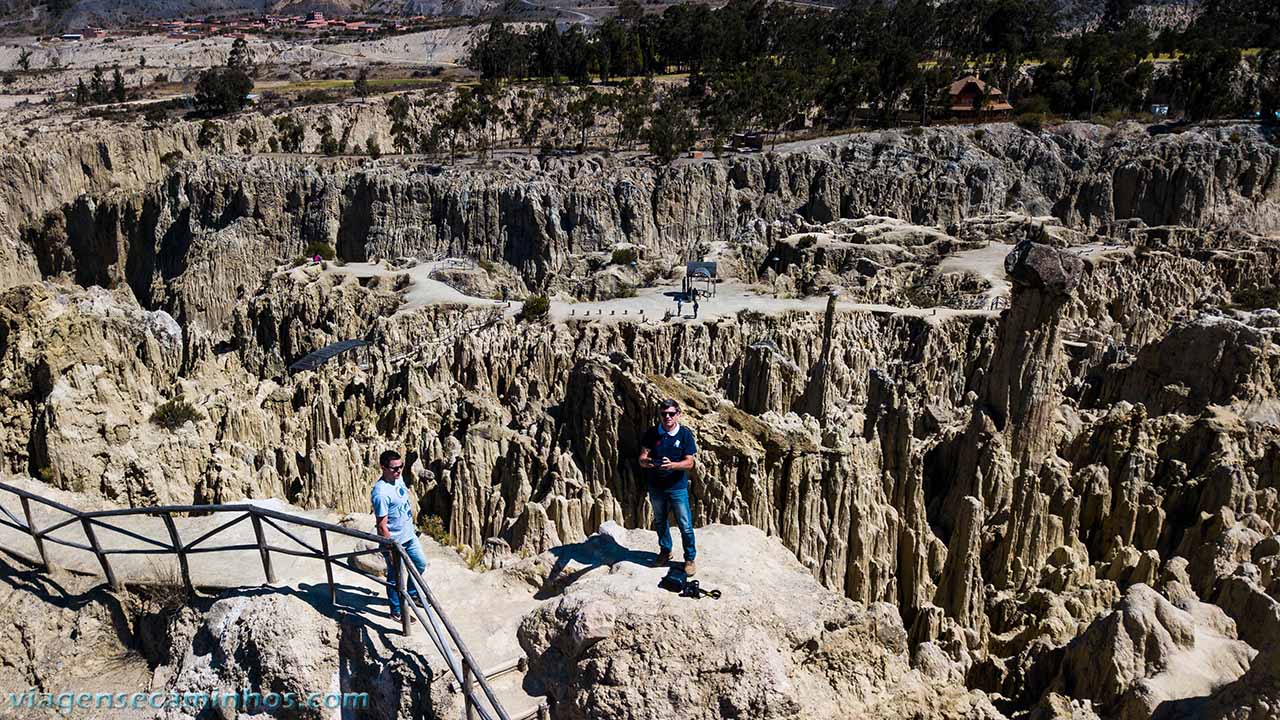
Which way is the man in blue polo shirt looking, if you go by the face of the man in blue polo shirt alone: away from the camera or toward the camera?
toward the camera

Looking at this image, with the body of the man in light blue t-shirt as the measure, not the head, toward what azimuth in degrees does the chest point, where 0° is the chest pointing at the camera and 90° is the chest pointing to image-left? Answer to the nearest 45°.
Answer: approximately 315°

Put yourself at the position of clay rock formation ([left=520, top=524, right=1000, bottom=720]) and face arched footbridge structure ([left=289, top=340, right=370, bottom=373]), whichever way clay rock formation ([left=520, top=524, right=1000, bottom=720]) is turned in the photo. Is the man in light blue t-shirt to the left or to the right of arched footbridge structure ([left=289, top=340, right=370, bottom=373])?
left

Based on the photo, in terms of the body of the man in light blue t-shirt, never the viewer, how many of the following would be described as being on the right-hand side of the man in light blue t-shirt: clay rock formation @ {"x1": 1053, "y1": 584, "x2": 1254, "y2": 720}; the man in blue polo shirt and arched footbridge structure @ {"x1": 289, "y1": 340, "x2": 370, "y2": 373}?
0

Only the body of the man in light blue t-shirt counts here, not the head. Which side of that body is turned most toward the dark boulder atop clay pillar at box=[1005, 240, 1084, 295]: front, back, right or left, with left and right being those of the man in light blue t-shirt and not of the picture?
left

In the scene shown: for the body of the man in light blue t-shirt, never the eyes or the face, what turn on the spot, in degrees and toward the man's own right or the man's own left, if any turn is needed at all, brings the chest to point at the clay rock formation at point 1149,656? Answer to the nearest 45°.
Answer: approximately 45° to the man's own left

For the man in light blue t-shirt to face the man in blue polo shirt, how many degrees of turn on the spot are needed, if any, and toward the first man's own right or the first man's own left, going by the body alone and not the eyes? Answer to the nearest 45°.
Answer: approximately 45° to the first man's own left

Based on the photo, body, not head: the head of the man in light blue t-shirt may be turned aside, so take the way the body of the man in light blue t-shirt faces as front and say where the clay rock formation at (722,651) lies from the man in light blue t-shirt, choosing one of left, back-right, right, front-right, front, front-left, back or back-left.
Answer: front

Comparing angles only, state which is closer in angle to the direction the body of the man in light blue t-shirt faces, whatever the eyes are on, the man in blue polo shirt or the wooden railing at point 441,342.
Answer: the man in blue polo shirt

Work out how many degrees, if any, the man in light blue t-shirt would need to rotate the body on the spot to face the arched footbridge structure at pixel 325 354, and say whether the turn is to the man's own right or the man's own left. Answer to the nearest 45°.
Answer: approximately 135° to the man's own left

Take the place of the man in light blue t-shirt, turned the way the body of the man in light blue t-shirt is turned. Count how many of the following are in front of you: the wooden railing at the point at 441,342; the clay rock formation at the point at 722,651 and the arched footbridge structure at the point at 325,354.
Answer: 1
